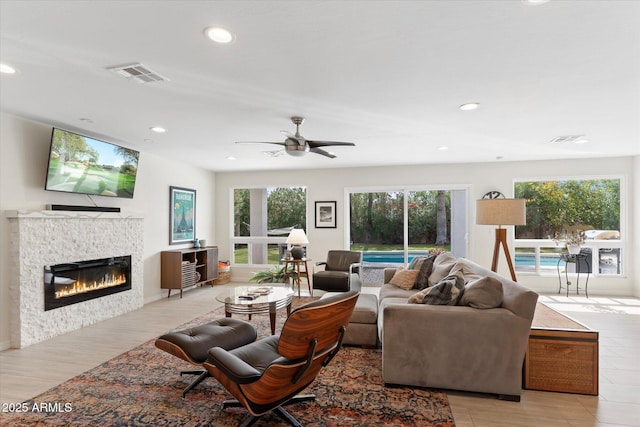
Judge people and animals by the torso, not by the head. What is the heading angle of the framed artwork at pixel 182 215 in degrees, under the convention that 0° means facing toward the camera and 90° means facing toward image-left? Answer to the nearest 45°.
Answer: approximately 315°

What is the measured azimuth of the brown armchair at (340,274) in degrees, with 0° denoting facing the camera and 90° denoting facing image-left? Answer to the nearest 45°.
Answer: approximately 45°

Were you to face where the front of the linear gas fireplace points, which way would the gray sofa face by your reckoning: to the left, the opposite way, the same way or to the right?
the opposite way

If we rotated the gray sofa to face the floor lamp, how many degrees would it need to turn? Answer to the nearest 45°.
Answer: approximately 90° to its right

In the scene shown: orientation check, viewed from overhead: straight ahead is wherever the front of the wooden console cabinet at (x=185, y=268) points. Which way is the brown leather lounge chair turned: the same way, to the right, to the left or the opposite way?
the opposite way

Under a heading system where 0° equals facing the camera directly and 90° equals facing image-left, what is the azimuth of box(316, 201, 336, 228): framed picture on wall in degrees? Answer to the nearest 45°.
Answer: approximately 0°

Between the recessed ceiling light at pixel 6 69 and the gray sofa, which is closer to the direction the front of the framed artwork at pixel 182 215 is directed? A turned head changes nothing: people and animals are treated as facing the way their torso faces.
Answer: the gray sofa

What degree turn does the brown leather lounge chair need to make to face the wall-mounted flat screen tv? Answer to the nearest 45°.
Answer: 0° — it already faces it

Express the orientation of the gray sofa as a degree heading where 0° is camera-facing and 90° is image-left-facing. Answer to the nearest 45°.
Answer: approximately 90°

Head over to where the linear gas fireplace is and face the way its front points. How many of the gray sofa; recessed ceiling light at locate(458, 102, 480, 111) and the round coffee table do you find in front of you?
3

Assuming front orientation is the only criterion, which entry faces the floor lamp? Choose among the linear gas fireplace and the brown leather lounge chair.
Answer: the linear gas fireplace

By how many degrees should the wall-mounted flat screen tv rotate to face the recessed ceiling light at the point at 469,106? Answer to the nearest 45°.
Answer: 0° — it already faces it

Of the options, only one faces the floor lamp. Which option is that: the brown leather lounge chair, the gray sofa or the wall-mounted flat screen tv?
the wall-mounted flat screen tv
